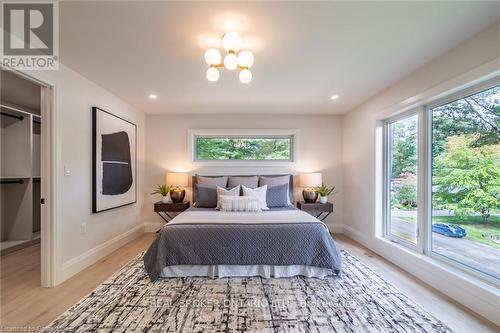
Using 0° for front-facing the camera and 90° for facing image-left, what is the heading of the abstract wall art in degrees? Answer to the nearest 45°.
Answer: approximately 315°

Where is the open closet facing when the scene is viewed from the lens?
facing the viewer and to the right of the viewer

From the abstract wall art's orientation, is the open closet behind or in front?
behind

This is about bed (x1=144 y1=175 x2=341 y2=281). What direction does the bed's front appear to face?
toward the camera

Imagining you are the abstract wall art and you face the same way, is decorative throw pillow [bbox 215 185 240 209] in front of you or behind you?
in front

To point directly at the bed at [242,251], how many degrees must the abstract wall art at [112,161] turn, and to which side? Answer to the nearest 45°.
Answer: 0° — it already faces it

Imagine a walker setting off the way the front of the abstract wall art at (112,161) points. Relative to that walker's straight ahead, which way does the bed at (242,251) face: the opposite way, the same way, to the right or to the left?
to the right

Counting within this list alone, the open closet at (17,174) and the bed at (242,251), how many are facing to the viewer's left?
0

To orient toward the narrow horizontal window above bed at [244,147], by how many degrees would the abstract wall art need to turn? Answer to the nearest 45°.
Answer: approximately 45° to its left

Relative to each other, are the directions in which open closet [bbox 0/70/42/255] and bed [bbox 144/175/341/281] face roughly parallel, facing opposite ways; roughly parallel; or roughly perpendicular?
roughly perpendicular

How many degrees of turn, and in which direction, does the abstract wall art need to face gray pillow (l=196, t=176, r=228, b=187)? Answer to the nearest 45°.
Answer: approximately 45° to its left

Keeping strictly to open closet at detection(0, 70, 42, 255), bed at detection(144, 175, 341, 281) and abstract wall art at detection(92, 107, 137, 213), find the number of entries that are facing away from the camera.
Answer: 0

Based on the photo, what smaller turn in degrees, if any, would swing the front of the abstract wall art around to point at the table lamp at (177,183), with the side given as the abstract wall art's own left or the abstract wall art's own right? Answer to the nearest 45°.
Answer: approximately 45° to the abstract wall art's own left

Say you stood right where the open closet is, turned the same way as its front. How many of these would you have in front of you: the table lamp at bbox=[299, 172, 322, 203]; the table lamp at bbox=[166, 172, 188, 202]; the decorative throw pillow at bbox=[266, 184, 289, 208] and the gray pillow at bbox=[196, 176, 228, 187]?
4

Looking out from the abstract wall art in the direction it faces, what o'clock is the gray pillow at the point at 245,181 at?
The gray pillow is roughly at 11 o'clock from the abstract wall art.
